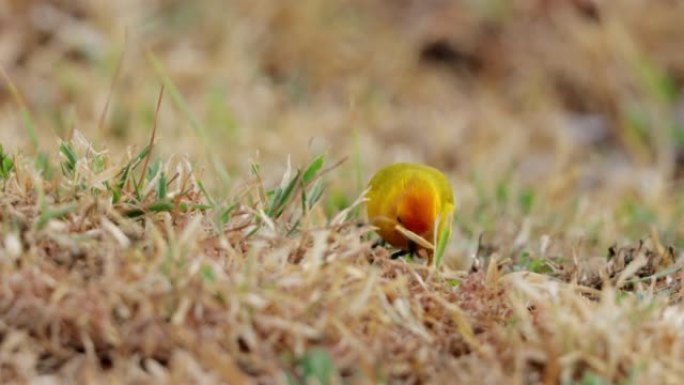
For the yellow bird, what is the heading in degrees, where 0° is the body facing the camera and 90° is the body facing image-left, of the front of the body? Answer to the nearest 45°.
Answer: approximately 0°
